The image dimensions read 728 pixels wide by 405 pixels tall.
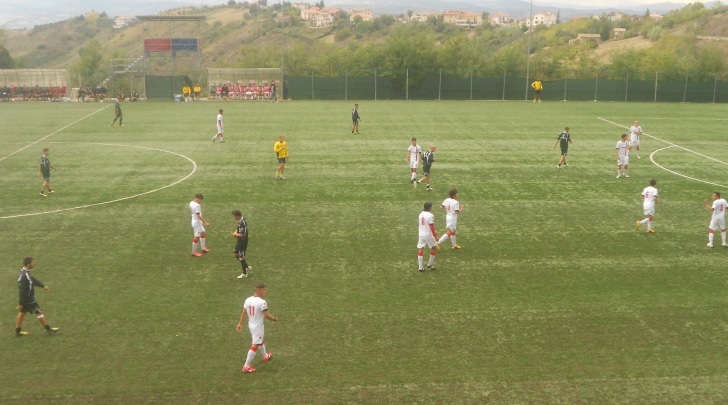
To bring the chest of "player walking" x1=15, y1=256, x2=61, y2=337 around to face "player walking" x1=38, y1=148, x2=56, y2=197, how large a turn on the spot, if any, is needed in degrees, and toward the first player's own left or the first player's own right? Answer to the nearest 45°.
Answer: approximately 90° to the first player's own left

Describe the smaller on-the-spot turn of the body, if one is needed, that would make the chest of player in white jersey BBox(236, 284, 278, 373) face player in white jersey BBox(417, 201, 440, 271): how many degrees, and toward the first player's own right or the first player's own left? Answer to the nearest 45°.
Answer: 0° — they already face them

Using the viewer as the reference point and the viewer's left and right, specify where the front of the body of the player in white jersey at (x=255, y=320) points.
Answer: facing away from the viewer and to the right of the viewer

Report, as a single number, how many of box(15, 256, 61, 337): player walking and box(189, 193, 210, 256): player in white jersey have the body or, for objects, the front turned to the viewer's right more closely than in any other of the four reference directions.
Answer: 2

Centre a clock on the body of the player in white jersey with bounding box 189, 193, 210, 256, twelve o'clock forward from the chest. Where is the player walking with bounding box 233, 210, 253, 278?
The player walking is roughly at 2 o'clock from the player in white jersey.

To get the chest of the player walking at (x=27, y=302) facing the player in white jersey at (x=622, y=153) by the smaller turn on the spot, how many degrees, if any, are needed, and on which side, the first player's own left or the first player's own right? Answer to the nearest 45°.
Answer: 0° — they already face them

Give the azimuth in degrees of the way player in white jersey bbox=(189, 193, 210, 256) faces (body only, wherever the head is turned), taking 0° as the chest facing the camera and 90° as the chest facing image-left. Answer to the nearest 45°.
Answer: approximately 270°

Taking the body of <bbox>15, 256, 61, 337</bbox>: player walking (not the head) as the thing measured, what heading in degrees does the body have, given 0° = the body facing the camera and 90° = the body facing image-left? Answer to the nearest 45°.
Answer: approximately 270°

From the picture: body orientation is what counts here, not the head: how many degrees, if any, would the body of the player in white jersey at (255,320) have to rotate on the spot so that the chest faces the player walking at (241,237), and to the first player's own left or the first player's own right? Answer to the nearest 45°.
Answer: approximately 45° to the first player's own left
